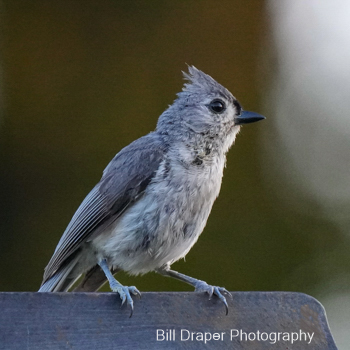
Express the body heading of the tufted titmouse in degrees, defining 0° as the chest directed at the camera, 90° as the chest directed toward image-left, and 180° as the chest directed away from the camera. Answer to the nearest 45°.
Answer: approximately 270°
